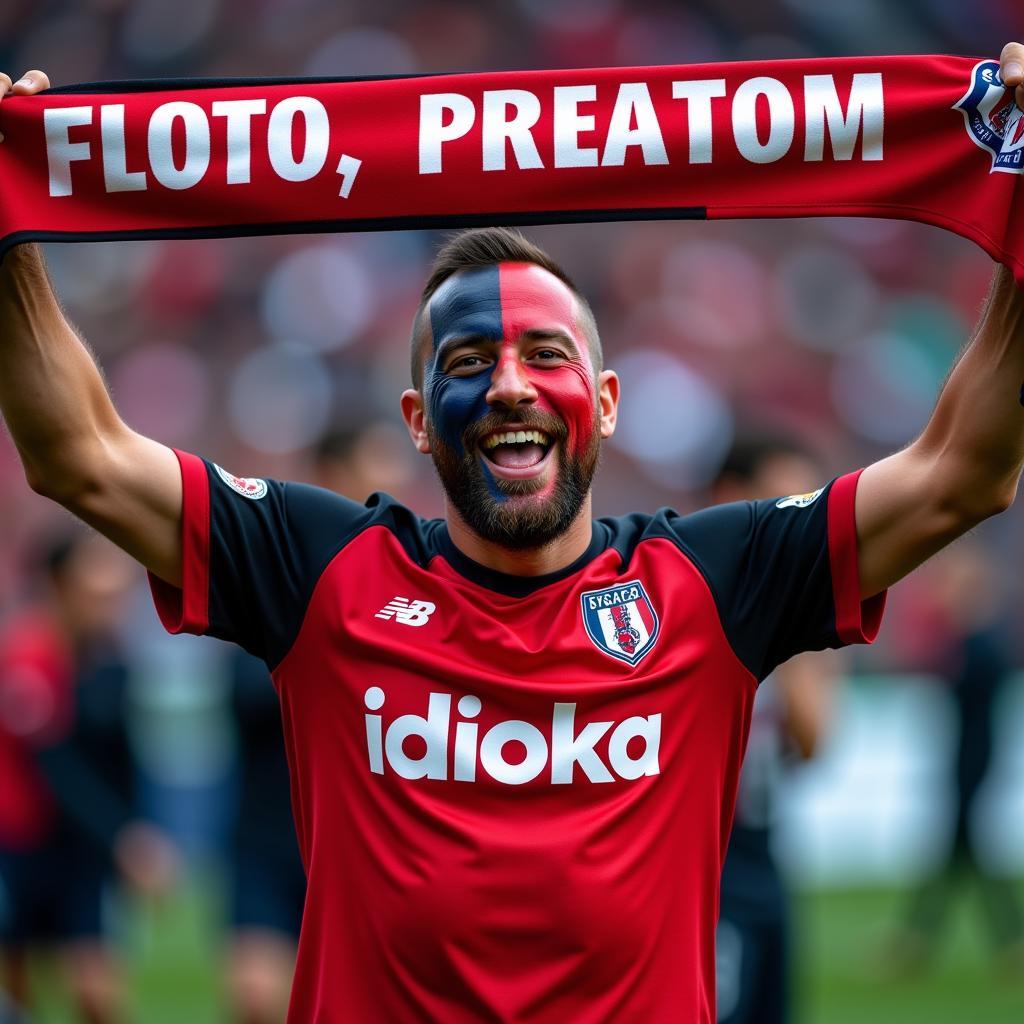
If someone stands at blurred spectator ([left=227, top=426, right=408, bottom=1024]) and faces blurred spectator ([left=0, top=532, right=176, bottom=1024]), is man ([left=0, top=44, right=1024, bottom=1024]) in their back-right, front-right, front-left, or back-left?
back-left

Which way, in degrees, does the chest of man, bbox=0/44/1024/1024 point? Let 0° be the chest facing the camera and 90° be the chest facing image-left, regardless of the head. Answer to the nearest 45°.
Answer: approximately 0°

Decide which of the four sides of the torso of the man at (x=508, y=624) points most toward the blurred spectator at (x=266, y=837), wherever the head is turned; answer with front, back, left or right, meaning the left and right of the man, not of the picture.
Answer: back

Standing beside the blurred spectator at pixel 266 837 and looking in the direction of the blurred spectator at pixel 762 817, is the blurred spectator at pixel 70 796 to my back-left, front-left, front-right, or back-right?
back-left

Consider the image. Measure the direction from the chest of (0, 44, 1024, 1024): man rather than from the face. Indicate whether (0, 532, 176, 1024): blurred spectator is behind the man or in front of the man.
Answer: behind

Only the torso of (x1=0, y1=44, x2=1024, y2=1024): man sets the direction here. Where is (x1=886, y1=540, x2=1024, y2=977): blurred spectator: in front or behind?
behind
